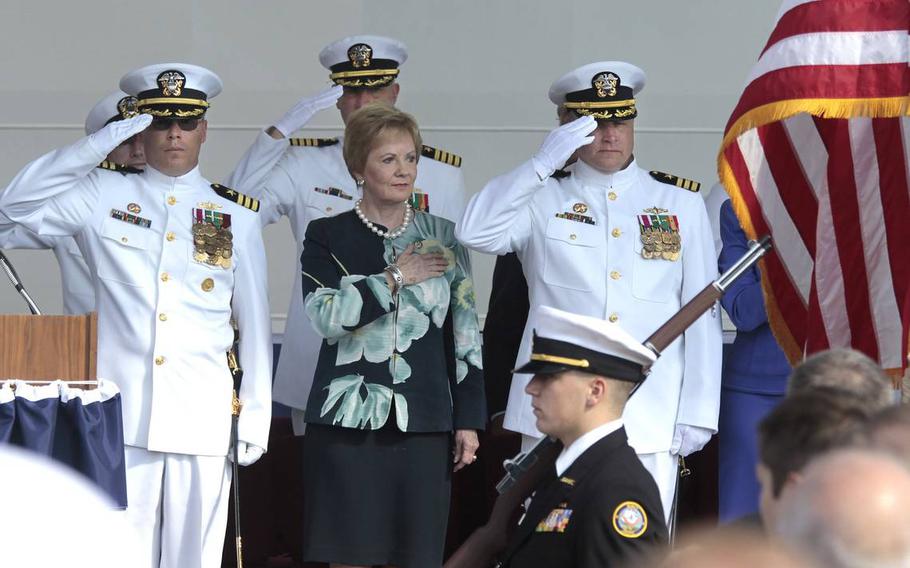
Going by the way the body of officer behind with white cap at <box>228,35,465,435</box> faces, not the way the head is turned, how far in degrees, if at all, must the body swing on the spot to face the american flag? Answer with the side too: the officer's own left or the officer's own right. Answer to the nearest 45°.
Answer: approximately 45° to the officer's own left

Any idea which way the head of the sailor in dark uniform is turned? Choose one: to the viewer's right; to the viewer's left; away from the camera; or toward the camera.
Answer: to the viewer's left

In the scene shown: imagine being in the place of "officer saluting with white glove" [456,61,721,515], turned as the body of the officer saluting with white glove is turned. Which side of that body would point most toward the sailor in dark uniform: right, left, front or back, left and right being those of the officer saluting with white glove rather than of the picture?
front

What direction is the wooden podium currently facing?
toward the camera

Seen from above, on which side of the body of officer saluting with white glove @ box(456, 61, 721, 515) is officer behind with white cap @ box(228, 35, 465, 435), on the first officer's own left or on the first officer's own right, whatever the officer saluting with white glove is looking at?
on the first officer's own right

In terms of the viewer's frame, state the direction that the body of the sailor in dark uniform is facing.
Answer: to the viewer's left

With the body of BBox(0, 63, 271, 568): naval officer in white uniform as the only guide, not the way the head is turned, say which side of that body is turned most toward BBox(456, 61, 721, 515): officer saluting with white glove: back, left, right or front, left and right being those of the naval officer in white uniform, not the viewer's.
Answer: left

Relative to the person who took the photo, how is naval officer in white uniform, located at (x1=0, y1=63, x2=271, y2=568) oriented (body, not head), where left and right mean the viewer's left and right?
facing the viewer
